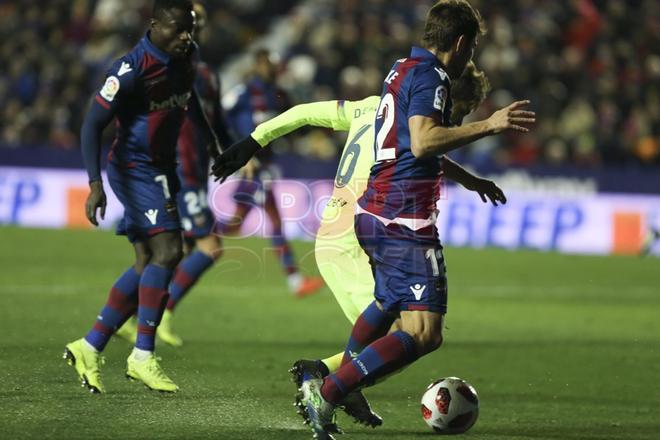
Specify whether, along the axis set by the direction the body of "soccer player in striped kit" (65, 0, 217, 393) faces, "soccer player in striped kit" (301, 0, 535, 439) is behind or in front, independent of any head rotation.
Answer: in front

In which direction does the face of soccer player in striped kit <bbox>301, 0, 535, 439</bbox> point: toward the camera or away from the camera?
away from the camera

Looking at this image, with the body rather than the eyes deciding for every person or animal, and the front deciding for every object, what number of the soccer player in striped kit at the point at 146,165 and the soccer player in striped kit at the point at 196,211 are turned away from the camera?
0

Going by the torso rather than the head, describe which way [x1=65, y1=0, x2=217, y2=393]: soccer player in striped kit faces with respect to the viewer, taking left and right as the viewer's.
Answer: facing the viewer and to the right of the viewer

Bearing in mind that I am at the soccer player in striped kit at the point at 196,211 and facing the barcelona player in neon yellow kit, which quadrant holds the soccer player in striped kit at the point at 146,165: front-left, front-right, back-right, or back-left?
front-right

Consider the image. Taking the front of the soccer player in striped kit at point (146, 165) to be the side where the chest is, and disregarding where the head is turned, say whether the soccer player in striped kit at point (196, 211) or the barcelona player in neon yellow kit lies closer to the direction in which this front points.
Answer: the barcelona player in neon yellow kit

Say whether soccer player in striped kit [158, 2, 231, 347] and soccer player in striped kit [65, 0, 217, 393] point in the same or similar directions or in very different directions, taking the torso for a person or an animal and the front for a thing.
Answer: same or similar directions

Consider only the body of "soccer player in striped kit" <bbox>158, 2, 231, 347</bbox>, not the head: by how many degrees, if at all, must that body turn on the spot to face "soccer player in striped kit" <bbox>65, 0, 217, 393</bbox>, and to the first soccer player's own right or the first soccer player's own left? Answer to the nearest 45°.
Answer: approximately 45° to the first soccer player's own right

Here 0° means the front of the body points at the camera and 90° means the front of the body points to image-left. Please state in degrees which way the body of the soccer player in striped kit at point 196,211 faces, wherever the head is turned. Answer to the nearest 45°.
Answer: approximately 315°

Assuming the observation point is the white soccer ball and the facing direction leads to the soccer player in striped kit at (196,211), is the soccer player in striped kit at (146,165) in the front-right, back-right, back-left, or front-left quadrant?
front-left
